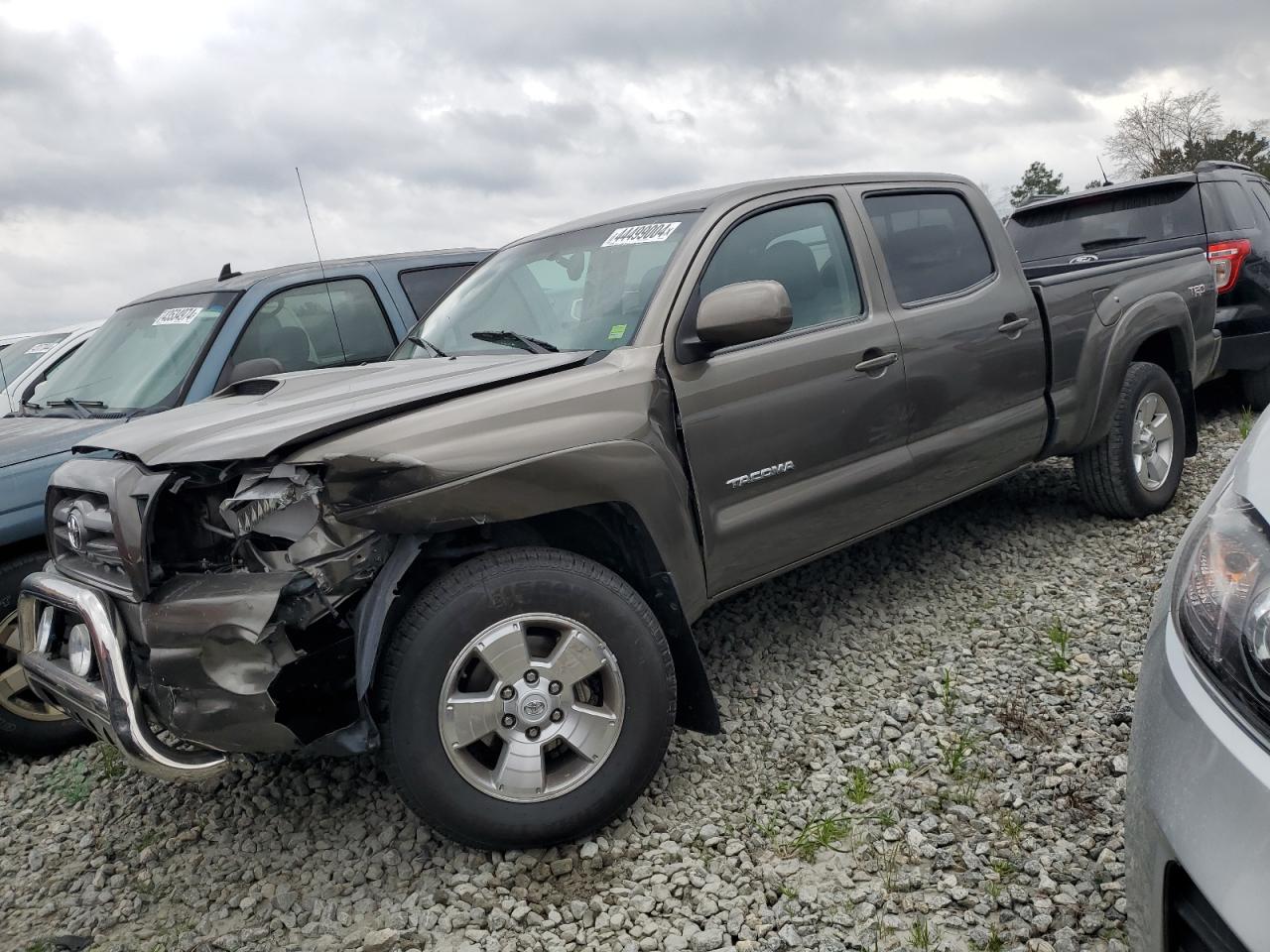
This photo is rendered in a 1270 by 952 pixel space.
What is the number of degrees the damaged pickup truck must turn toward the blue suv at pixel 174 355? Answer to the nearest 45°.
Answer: approximately 90° to its right

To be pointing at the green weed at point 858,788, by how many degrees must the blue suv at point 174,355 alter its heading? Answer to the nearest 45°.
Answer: approximately 90° to its left

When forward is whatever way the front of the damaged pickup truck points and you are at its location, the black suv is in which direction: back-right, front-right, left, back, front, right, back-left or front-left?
back

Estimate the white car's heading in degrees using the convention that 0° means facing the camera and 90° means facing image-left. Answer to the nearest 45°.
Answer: approximately 45°
